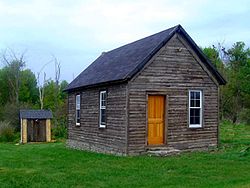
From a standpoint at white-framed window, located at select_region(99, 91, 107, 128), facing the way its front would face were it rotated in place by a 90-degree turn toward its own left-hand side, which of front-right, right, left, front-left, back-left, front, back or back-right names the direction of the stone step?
front

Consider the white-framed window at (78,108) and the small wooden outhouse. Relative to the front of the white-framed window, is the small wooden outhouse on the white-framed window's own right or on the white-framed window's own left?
on the white-framed window's own right

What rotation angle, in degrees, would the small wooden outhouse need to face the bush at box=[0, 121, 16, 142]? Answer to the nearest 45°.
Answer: approximately 135° to its right

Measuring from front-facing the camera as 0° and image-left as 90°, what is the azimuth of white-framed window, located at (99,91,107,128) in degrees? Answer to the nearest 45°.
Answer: approximately 45°

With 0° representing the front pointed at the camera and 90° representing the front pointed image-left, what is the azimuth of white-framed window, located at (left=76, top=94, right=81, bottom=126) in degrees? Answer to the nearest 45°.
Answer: approximately 45°

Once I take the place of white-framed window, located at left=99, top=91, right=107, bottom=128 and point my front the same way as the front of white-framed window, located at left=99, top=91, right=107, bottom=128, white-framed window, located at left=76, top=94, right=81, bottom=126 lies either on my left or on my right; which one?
on my right

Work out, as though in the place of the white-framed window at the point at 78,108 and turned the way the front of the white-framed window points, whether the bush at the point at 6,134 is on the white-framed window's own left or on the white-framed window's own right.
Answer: on the white-framed window's own right

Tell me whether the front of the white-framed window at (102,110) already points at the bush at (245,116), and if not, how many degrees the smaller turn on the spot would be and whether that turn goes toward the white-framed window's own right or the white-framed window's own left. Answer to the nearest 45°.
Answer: approximately 180°

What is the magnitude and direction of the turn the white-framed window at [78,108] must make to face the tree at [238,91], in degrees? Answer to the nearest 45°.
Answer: approximately 180°

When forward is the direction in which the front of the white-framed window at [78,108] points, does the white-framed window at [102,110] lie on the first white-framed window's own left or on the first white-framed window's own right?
on the first white-framed window's own left
